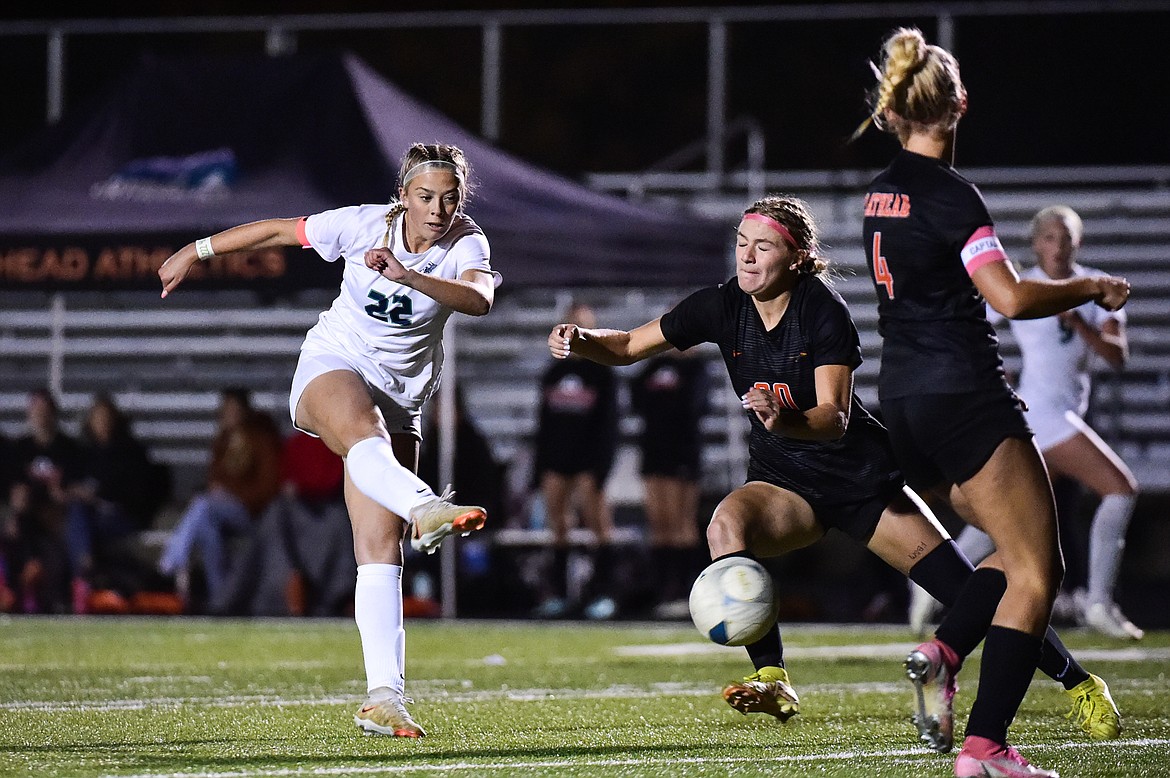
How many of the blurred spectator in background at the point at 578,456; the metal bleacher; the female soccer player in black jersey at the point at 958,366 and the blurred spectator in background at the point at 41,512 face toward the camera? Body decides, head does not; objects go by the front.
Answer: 3

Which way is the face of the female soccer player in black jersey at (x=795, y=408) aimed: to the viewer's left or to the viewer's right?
to the viewer's left

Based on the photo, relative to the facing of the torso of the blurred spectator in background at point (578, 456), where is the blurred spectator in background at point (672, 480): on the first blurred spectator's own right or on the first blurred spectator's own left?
on the first blurred spectator's own left

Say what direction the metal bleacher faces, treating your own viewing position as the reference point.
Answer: facing the viewer

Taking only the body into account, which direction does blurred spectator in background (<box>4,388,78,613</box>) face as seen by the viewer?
toward the camera

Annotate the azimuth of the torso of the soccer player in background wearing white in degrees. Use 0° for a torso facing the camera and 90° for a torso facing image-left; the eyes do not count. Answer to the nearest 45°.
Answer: approximately 315°

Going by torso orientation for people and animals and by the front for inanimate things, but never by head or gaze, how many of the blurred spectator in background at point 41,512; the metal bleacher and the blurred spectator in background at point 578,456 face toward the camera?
3

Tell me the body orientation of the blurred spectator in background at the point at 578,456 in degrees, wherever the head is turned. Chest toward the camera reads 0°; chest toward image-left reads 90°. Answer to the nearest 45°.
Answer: approximately 0°

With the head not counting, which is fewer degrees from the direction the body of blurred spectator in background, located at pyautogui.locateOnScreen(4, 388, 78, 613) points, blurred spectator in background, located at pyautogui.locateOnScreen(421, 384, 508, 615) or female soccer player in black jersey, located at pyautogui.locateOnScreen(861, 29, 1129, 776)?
the female soccer player in black jersey

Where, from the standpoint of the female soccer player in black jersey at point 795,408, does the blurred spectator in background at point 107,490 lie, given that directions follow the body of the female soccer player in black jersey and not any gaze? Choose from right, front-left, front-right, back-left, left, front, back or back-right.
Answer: right
